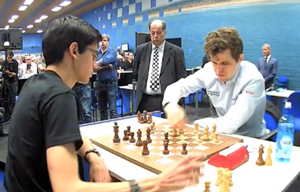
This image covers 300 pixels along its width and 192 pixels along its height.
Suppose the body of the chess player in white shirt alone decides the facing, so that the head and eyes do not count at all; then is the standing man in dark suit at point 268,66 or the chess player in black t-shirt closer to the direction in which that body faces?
the chess player in black t-shirt

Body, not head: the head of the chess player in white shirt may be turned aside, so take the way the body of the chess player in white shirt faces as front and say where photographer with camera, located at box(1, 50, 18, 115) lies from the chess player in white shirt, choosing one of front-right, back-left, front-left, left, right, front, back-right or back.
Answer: right

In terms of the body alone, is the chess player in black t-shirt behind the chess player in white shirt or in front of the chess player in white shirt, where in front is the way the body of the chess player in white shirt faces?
in front

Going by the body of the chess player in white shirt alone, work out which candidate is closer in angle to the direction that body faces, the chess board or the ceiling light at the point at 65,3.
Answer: the chess board

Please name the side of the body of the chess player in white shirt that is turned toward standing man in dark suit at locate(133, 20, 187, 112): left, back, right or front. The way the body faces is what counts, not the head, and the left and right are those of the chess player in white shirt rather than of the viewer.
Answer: right

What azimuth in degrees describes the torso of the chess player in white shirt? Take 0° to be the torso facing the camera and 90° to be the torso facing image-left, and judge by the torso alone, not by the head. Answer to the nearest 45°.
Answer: approximately 45°

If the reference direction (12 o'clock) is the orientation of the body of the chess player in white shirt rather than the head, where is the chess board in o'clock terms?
The chess board is roughly at 12 o'clock from the chess player in white shirt.
